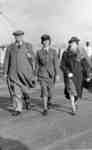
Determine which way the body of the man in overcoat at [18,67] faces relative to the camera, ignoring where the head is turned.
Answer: toward the camera

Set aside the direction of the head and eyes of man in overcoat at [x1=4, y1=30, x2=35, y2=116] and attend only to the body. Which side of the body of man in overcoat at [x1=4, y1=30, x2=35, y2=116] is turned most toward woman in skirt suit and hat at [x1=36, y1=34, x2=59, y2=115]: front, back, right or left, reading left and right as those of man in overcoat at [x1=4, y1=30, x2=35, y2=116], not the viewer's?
left

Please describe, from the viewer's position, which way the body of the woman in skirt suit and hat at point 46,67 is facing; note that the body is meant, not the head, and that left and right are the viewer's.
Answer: facing the viewer

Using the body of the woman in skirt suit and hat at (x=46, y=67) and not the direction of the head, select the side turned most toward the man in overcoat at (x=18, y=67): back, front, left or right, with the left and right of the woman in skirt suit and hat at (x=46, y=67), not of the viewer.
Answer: right

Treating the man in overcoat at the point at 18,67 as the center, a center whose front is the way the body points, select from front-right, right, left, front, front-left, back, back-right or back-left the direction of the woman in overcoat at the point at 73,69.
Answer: left

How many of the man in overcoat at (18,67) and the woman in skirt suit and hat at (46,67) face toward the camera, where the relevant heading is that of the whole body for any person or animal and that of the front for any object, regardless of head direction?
2

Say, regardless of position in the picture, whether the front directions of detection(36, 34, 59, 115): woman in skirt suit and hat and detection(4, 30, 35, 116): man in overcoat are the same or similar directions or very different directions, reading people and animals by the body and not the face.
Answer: same or similar directions

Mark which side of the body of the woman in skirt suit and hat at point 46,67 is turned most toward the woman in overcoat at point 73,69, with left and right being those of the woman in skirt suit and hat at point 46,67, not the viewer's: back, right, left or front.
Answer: left
